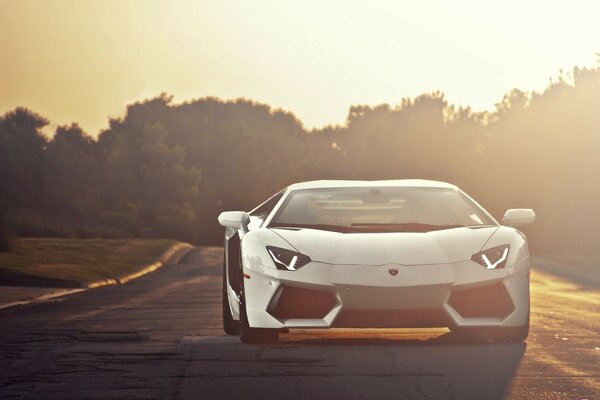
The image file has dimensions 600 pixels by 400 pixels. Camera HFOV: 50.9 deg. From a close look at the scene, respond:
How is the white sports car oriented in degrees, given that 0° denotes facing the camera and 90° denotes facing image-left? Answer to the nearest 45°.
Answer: approximately 0°
